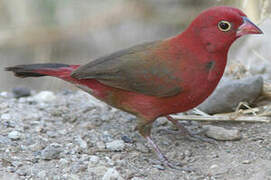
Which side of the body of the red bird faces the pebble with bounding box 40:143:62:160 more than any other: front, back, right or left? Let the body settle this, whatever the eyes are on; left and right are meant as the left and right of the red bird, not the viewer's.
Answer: back

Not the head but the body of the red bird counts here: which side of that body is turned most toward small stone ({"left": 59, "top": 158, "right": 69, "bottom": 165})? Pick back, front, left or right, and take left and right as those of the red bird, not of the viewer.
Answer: back

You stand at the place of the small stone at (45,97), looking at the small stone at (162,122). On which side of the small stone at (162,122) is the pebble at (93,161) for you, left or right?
right

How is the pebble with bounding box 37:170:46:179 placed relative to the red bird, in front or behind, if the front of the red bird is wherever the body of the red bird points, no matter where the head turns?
behind

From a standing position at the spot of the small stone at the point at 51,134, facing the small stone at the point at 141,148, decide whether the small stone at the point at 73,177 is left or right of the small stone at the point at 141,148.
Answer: right

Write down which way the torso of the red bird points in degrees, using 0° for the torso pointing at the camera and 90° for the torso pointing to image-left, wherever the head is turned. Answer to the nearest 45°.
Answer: approximately 270°
